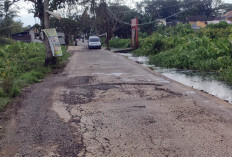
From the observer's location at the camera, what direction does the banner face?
facing the viewer

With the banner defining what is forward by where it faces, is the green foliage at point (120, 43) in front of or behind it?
behind

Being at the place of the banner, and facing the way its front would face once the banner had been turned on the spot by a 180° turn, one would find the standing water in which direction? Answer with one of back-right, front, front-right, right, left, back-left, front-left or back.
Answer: back-right
